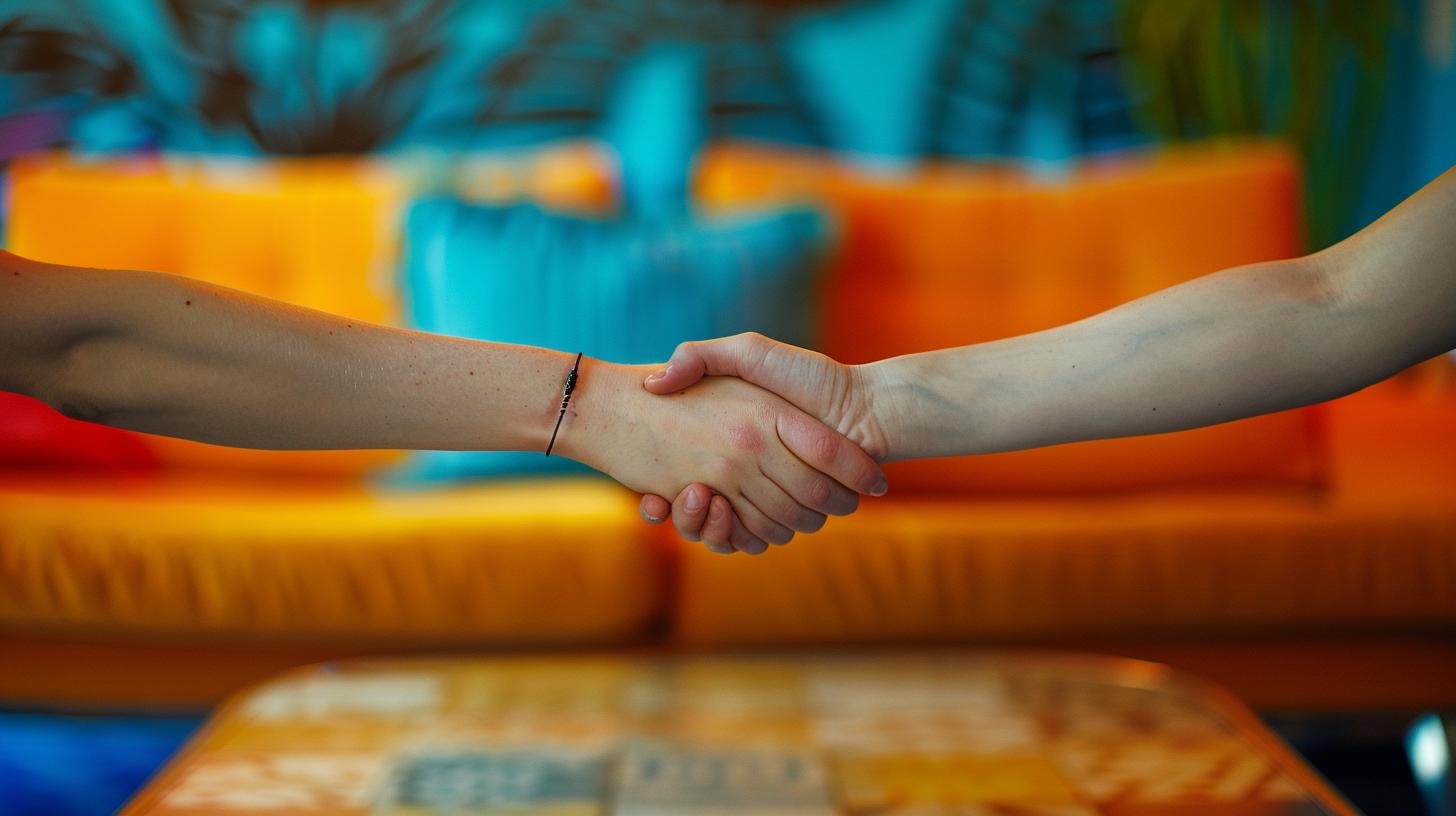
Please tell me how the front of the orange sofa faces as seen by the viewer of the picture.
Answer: facing the viewer
